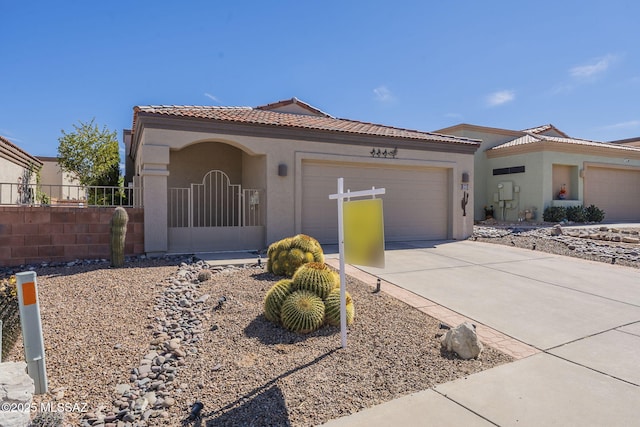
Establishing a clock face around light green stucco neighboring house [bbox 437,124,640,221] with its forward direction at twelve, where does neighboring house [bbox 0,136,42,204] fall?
The neighboring house is roughly at 3 o'clock from the light green stucco neighboring house.

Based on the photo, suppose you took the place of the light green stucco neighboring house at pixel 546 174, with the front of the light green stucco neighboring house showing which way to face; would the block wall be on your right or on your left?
on your right

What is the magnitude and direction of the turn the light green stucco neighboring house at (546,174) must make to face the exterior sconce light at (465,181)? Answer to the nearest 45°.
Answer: approximately 45° to its right

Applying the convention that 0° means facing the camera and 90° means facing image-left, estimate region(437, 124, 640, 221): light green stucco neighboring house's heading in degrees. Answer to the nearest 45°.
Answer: approximately 315°

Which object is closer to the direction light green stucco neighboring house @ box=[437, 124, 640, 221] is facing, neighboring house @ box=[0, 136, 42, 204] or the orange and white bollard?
the orange and white bollard

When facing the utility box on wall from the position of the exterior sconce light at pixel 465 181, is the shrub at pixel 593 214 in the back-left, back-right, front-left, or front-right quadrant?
front-right

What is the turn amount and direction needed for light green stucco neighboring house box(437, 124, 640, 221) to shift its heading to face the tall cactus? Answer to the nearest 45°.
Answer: approximately 45° to its right

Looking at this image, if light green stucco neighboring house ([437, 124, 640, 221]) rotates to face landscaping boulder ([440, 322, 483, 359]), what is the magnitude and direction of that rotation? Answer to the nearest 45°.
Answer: approximately 45° to its right

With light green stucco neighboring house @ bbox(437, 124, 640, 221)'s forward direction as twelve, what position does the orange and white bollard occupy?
The orange and white bollard is roughly at 2 o'clock from the light green stucco neighboring house.
